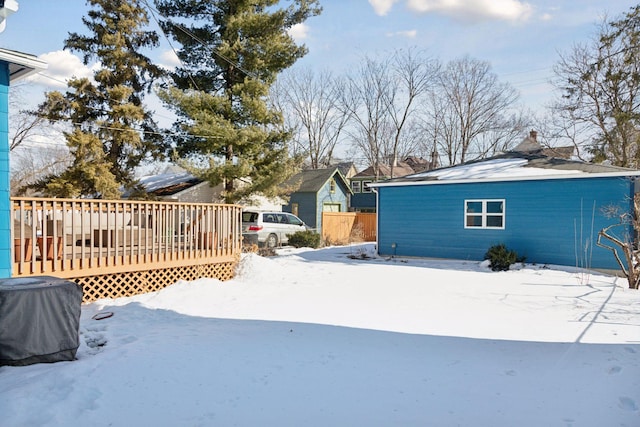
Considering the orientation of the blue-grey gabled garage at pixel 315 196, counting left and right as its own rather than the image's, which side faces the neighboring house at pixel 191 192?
right

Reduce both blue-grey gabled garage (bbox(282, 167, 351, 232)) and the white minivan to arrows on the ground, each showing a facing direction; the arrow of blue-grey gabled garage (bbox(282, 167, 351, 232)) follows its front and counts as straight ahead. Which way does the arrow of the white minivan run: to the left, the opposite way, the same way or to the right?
to the left

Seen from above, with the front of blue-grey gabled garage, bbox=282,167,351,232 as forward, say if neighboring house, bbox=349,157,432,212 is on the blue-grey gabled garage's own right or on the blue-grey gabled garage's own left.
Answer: on the blue-grey gabled garage's own left

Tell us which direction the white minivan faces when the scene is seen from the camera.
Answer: facing away from the viewer and to the right of the viewer

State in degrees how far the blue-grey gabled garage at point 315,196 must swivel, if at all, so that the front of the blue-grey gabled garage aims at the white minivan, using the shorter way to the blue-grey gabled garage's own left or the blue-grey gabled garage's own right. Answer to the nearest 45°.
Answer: approximately 45° to the blue-grey gabled garage's own right

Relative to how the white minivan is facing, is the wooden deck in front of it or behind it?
behind

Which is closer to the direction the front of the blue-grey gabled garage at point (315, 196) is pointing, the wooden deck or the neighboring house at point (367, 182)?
the wooden deck

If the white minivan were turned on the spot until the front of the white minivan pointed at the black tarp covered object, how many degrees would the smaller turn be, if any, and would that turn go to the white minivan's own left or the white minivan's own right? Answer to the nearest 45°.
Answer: approximately 135° to the white minivan's own right

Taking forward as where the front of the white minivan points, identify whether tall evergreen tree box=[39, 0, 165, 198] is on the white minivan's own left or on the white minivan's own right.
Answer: on the white minivan's own left

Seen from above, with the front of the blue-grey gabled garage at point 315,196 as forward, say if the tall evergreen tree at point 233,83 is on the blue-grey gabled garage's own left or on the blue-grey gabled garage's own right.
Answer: on the blue-grey gabled garage's own right

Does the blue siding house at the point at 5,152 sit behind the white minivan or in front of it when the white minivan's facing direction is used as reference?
behind
